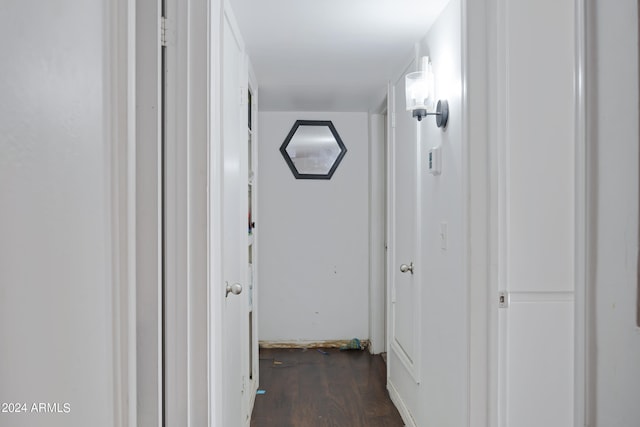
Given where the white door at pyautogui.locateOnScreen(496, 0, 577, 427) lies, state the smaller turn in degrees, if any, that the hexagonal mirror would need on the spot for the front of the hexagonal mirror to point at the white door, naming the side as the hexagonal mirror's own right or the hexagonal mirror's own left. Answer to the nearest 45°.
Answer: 0° — it already faces it

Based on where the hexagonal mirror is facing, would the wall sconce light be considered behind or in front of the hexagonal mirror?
in front

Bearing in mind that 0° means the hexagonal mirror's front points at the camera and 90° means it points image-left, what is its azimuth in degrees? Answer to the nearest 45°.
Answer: approximately 0°

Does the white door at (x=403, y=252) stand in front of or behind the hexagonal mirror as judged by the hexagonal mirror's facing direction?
in front
